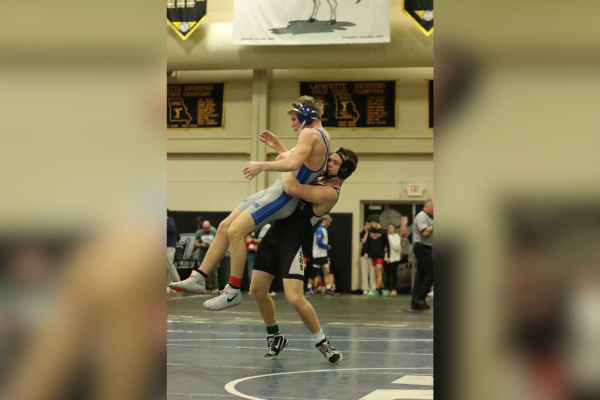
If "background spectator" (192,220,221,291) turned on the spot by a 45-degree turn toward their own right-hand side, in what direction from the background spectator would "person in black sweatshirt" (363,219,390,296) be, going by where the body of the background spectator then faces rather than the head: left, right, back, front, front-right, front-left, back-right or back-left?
back-left

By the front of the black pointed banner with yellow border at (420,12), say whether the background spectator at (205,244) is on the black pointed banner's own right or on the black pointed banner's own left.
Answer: on the black pointed banner's own right

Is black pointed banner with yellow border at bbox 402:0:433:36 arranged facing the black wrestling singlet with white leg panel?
yes

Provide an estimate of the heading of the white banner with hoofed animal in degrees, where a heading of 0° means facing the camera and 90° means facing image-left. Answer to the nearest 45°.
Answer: approximately 0°

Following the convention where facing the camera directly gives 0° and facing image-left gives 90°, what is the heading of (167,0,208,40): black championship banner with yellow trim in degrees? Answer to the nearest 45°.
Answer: approximately 0°

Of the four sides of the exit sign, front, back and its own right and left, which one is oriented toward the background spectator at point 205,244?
right
